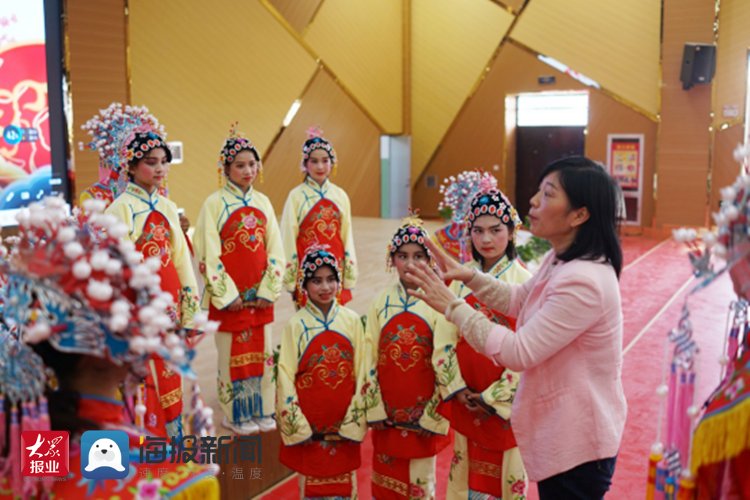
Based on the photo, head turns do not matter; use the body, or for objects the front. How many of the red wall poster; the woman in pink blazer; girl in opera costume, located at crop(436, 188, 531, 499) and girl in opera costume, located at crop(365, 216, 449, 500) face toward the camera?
3

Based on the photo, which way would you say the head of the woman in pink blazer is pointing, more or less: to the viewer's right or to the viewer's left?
to the viewer's left

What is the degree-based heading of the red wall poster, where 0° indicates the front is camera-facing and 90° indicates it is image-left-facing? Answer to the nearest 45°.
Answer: approximately 0°

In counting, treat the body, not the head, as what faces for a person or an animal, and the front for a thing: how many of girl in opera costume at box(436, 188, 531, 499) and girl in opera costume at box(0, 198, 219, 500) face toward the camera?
1

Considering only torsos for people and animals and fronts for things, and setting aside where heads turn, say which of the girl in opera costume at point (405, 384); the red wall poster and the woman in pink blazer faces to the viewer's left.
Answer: the woman in pink blazer

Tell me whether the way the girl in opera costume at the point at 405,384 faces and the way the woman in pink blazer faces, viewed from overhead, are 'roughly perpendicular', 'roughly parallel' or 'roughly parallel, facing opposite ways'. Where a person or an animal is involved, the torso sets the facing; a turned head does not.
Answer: roughly perpendicular

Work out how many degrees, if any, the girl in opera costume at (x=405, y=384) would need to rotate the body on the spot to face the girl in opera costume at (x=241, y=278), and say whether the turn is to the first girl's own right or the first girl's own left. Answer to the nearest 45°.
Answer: approximately 135° to the first girl's own right

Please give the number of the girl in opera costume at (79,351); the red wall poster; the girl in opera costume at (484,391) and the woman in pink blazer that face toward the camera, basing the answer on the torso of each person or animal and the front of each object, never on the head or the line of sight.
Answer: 2

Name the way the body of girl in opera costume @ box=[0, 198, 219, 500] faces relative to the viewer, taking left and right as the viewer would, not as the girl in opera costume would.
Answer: facing away from the viewer and to the right of the viewer

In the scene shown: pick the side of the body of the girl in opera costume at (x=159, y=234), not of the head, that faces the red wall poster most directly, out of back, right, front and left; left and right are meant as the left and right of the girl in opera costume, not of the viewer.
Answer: left
